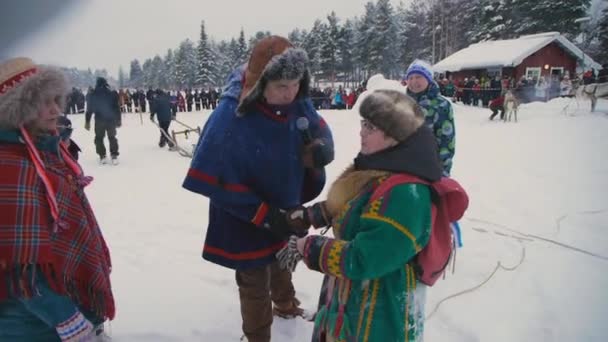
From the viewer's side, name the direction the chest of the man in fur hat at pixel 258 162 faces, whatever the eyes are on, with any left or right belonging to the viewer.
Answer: facing the viewer and to the right of the viewer

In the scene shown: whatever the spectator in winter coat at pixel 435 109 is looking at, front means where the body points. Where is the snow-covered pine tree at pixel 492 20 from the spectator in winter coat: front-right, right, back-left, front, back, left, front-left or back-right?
back-right

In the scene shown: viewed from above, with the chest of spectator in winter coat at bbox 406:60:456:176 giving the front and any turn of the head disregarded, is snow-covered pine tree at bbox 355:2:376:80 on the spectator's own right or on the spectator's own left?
on the spectator's own right

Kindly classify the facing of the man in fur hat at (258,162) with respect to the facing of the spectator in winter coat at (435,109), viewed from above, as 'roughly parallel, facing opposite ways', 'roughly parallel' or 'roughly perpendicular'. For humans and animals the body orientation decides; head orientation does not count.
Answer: roughly perpendicular

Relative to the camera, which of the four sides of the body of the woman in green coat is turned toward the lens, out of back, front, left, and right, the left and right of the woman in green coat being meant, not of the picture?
left

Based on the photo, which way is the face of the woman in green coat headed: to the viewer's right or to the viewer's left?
to the viewer's left

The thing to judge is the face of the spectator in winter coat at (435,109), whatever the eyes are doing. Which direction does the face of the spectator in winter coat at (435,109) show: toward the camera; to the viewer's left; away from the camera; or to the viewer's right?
toward the camera

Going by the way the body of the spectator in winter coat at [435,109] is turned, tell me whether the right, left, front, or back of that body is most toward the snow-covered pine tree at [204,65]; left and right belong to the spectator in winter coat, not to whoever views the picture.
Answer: right

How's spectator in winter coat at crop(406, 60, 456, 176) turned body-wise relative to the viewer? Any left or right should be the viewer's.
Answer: facing the viewer and to the left of the viewer

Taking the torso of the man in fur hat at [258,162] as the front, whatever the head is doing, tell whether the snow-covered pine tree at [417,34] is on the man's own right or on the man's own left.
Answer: on the man's own left
